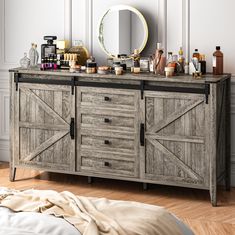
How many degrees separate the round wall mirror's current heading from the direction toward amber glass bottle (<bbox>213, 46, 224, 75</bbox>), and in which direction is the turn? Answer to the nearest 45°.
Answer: approximately 45° to its left

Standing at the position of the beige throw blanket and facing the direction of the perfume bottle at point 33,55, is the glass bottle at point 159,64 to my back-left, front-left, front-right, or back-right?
front-right

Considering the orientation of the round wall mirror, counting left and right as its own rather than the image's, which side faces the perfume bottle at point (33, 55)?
right

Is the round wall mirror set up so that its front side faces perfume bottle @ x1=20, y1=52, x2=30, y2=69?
no

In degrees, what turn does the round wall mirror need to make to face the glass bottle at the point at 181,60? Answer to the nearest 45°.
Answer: approximately 45° to its left

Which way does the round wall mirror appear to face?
toward the camera

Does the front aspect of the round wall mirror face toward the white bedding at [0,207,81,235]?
yes

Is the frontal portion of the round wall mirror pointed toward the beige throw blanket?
yes
